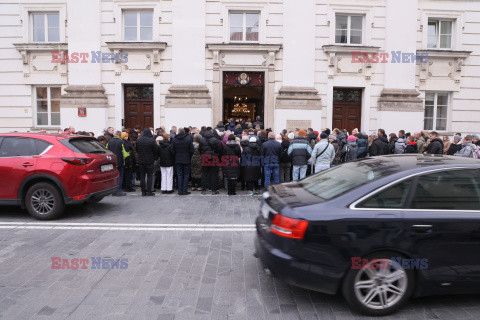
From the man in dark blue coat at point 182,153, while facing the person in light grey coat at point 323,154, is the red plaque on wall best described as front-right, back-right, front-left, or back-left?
back-left

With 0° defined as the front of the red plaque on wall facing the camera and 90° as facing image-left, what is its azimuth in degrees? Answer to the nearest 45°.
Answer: approximately 0°

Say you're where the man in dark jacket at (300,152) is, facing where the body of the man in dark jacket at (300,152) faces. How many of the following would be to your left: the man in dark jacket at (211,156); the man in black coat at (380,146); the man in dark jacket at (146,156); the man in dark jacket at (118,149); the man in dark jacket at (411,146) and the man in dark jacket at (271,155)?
4

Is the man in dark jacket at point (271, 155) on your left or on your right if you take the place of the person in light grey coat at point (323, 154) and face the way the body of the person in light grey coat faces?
on your left

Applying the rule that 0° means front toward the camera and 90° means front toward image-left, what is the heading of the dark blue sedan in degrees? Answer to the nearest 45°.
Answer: approximately 225°

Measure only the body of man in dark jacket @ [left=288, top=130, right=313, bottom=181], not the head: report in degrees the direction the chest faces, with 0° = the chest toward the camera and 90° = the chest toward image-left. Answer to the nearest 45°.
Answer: approximately 180°

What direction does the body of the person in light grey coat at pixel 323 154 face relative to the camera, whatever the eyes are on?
away from the camera

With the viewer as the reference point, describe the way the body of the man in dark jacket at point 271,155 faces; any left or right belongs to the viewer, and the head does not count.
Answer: facing away from the viewer

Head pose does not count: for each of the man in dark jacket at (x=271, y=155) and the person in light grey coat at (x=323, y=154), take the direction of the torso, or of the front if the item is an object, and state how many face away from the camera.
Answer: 2

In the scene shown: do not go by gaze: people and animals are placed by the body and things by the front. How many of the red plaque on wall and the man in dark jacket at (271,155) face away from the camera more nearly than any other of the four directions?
1

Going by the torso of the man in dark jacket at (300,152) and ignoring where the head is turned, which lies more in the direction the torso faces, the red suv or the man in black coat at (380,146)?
the man in black coat
